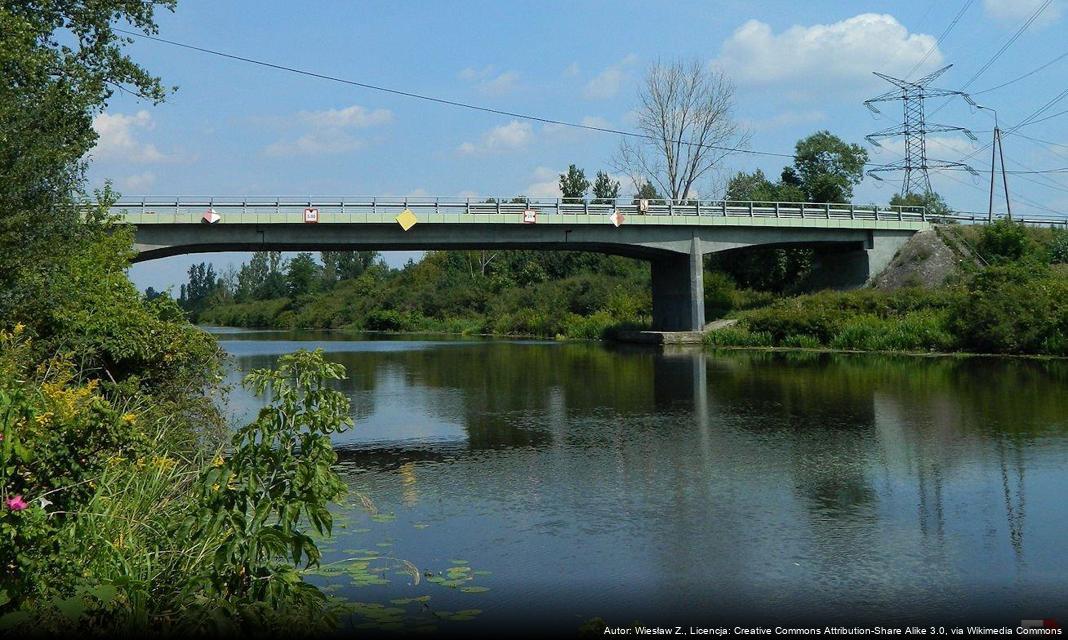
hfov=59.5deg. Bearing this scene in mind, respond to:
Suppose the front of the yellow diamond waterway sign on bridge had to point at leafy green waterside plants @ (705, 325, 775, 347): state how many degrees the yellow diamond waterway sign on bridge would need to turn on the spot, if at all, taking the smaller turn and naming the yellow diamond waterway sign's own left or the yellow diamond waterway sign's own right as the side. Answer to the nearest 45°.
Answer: approximately 90° to the yellow diamond waterway sign's own left

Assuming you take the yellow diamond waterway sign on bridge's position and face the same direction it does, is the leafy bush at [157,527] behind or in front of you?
in front

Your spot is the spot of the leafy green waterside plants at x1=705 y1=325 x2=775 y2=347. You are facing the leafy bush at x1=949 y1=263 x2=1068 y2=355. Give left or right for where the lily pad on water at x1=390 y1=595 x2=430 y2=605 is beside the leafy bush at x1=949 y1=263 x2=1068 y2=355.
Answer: right

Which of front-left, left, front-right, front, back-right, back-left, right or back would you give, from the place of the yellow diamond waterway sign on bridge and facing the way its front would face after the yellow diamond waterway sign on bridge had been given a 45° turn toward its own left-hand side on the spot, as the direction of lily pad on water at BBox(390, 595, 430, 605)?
front-right

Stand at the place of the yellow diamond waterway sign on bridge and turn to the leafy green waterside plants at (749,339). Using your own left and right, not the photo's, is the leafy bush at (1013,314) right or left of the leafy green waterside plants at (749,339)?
right

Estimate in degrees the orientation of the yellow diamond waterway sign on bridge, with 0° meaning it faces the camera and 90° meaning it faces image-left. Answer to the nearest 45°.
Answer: approximately 0°

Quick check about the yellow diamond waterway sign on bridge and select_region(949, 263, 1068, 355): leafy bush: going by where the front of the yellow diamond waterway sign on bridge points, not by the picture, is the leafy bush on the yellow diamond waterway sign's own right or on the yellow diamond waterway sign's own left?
on the yellow diamond waterway sign's own left

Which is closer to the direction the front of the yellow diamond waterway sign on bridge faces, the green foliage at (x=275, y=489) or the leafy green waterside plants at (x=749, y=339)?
the green foliage

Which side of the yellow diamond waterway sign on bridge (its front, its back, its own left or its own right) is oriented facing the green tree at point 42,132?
front

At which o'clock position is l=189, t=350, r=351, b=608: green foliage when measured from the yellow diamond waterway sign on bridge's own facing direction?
The green foliage is roughly at 12 o'clock from the yellow diamond waterway sign on bridge.
